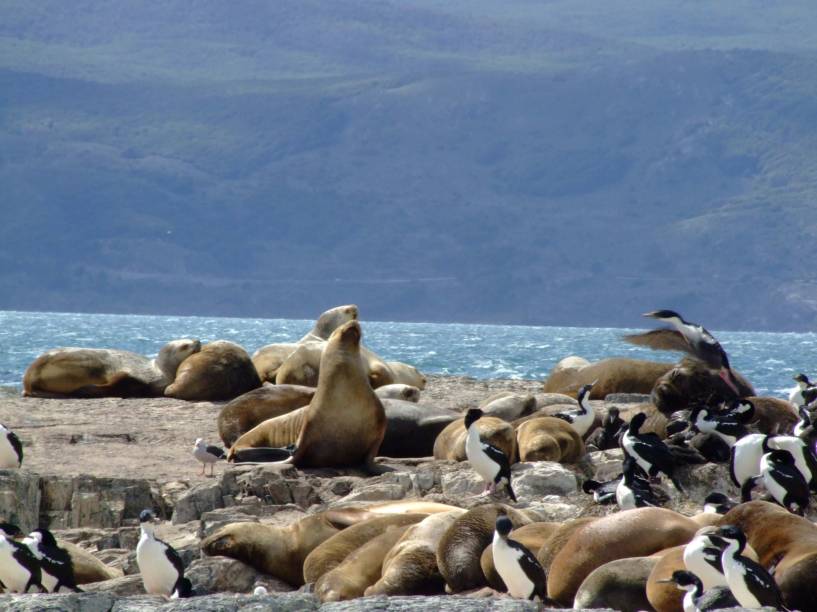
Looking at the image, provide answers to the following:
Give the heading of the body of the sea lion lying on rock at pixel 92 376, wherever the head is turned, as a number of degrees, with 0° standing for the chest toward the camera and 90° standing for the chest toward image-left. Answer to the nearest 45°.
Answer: approximately 270°

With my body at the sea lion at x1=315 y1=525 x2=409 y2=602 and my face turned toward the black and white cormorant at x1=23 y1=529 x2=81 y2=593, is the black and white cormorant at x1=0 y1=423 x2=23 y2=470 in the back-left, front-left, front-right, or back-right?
front-right

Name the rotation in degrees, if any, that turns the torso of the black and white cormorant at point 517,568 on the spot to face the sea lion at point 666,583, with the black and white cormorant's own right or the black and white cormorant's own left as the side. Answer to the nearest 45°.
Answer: approximately 135° to the black and white cormorant's own left

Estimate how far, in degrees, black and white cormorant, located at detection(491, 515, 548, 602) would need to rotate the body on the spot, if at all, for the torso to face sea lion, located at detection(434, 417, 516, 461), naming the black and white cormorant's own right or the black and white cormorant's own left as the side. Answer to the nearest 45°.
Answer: approximately 135° to the black and white cormorant's own right

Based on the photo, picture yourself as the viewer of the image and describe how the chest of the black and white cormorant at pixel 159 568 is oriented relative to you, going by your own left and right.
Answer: facing the viewer and to the left of the viewer

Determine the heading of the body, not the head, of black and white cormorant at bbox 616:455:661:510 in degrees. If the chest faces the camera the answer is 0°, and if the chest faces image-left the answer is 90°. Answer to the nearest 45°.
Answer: approximately 45°

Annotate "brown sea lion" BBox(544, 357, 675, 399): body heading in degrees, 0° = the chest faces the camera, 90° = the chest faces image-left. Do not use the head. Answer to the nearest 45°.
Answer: approximately 270°

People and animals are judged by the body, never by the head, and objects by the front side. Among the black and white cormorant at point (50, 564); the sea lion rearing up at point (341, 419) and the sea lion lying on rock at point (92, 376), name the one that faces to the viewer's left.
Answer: the black and white cormorant

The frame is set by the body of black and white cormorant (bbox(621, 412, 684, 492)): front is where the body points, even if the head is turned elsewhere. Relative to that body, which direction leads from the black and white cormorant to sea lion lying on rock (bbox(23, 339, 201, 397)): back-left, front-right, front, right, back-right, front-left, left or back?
front-right
